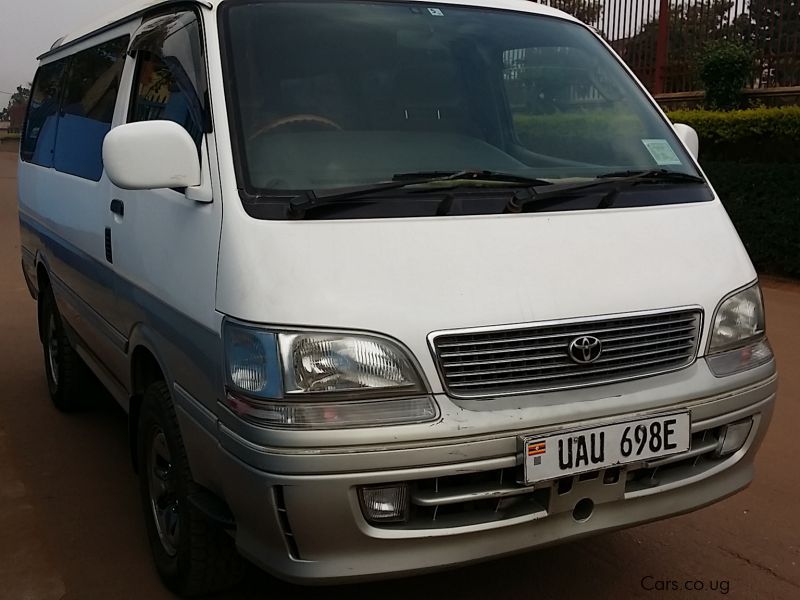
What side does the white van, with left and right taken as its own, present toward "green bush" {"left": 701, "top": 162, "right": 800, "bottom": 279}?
left

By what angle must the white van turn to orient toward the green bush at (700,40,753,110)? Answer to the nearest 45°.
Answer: approximately 90° to its left

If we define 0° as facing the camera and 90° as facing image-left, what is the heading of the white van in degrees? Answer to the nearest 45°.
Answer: approximately 315°

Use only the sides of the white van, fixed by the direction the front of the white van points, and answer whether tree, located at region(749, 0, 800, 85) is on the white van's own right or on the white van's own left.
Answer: on the white van's own left

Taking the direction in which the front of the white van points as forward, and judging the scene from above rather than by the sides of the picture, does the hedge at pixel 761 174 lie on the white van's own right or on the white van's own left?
on the white van's own left

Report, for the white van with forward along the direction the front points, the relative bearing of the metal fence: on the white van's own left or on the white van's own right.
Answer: on the white van's own left

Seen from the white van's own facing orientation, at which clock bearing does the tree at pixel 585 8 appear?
The tree is roughly at 8 o'clock from the white van.
